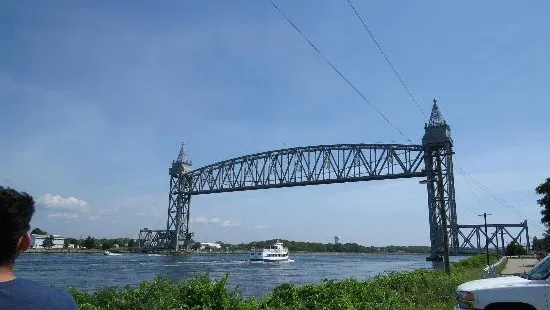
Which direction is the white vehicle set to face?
to the viewer's left

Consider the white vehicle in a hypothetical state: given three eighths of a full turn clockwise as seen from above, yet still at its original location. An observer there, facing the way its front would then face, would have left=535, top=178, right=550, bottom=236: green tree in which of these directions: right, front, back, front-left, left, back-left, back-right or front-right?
front-left
